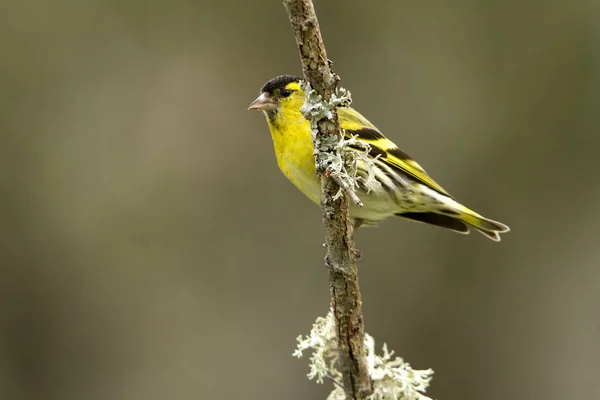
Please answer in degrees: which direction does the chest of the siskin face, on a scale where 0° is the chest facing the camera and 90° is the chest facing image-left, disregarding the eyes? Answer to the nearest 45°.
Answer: approximately 90°
